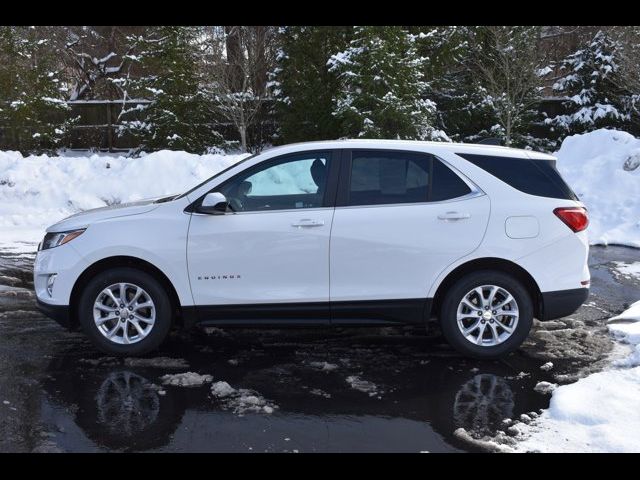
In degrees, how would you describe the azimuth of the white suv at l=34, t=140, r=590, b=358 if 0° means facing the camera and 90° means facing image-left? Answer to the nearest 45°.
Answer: approximately 90°

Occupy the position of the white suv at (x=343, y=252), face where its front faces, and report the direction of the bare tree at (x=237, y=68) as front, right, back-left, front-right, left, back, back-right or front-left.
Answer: right

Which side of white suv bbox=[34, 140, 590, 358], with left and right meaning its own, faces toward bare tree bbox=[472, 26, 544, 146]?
right

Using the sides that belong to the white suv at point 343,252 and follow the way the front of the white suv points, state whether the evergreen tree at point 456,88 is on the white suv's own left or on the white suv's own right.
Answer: on the white suv's own right

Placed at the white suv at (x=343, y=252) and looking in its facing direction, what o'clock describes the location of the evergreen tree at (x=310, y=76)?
The evergreen tree is roughly at 3 o'clock from the white suv.

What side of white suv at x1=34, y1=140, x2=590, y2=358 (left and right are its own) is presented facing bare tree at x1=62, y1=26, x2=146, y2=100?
right

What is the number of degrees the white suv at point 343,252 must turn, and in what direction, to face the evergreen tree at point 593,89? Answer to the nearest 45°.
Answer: approximately 135° to its right

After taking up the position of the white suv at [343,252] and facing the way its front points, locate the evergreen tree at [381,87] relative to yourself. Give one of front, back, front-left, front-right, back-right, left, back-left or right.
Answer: right

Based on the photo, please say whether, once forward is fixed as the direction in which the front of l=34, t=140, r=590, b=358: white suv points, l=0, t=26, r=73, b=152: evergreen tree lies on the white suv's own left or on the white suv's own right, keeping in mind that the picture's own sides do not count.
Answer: on the white suv's own right
